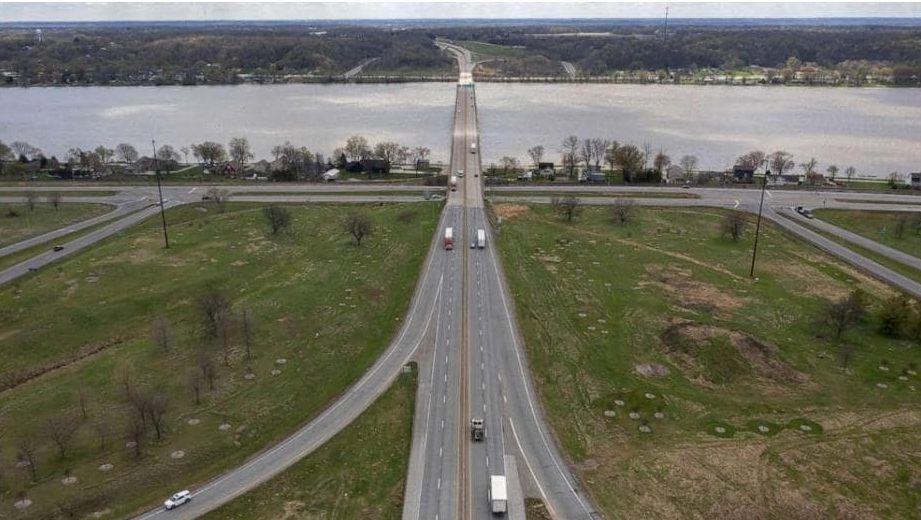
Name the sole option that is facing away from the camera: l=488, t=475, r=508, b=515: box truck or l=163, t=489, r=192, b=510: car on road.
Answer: the box truck

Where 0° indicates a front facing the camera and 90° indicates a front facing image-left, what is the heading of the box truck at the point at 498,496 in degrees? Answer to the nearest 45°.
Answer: approximately 180°

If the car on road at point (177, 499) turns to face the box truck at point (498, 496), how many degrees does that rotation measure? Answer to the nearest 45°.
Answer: approximately 90° to its left

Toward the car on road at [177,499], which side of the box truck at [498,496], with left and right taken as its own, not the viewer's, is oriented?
left

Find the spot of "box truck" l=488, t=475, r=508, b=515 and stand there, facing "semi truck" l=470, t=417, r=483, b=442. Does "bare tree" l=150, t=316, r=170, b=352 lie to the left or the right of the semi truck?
left

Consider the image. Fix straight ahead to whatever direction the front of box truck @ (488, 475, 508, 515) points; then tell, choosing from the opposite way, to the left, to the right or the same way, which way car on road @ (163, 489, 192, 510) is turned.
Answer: the opposite way

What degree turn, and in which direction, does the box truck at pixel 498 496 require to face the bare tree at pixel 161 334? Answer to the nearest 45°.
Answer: approximately 45° to its left

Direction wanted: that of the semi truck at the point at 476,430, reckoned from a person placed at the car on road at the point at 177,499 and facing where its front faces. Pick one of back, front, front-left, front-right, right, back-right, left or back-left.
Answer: back-left

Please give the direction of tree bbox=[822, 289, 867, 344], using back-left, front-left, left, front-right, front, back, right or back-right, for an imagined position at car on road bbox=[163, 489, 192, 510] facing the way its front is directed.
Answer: back-left

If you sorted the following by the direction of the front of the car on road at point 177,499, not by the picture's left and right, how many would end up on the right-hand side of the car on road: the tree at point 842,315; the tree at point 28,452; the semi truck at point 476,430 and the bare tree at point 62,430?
2

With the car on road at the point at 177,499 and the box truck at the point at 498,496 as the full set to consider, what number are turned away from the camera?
1

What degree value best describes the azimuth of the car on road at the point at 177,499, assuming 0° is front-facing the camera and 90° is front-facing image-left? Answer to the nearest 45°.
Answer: approximately 45°

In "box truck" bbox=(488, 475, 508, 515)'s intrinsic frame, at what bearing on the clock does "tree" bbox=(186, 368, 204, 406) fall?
The tree is roughly at 10 o'clock from the box truck.

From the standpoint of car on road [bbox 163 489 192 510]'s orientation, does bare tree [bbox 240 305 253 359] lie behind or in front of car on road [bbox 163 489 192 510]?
behind

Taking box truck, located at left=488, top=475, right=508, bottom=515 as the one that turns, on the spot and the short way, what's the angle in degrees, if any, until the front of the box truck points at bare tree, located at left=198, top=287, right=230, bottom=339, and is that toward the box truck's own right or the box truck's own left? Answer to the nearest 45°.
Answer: approximately 45° to the box truck's own left
